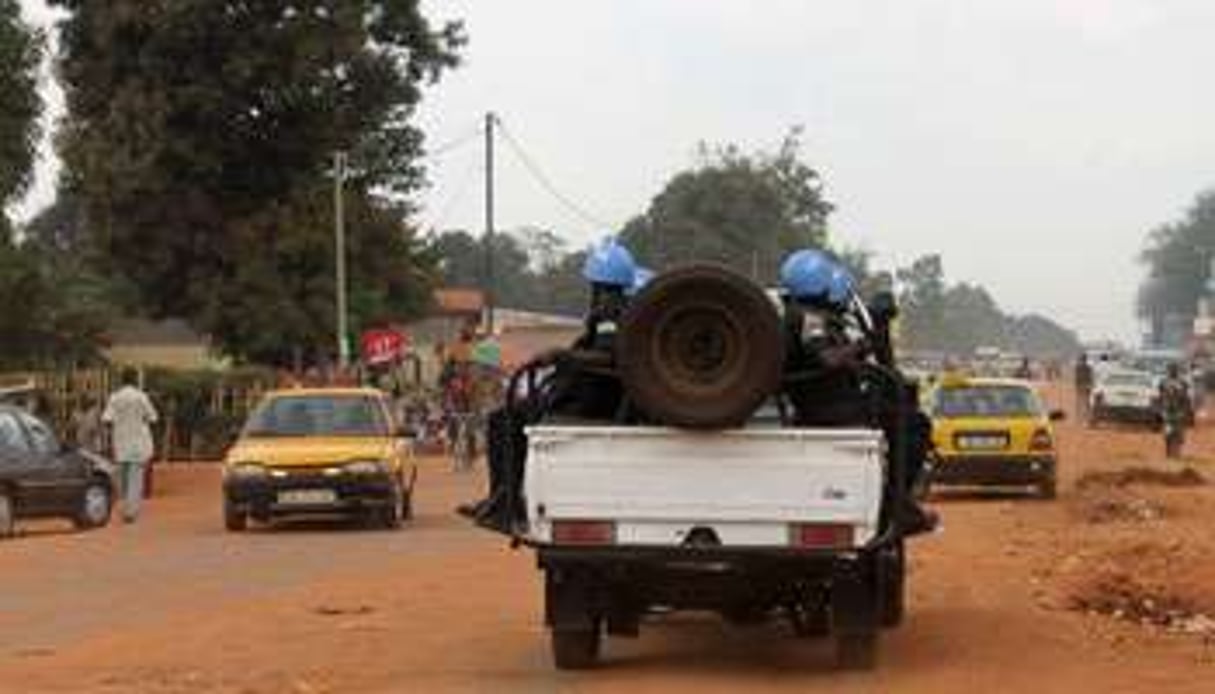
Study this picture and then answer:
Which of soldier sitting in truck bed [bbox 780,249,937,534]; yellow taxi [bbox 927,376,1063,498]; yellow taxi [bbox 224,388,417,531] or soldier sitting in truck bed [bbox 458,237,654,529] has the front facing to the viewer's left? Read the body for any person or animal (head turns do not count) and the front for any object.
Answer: soldier sitting in truck bed [bbox 458,237,654,529]

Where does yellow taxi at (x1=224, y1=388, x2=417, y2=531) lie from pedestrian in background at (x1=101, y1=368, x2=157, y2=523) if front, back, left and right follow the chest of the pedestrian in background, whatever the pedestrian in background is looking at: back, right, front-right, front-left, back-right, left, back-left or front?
back-right

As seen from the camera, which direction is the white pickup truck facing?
away from the camera

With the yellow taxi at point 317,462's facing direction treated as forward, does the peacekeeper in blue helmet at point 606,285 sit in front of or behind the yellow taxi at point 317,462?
in front

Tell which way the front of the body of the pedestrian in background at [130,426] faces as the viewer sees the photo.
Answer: away from the camera

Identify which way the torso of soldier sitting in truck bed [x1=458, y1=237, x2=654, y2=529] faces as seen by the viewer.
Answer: to the viewer's left

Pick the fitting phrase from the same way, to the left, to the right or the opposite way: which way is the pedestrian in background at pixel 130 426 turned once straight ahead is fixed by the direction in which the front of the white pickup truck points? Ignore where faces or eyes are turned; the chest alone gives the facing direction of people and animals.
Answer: the same way

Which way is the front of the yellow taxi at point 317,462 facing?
toward the camera

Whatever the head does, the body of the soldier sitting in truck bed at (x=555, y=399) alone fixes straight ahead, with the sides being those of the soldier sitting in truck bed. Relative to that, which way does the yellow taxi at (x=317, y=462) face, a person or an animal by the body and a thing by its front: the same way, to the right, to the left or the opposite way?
to the left
